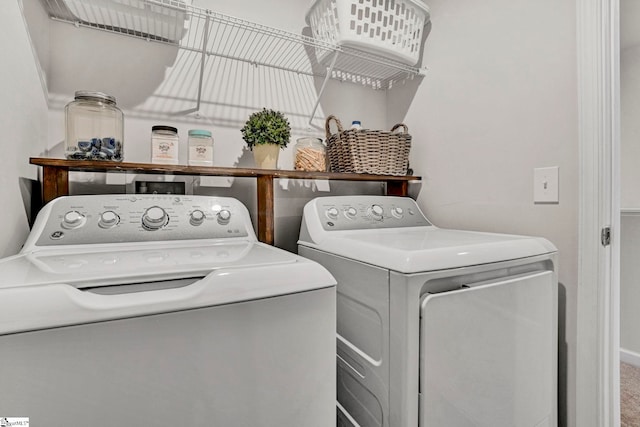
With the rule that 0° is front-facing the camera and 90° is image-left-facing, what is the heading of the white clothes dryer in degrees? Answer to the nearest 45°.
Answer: approximately 315°

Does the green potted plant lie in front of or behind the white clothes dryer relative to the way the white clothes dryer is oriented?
behind

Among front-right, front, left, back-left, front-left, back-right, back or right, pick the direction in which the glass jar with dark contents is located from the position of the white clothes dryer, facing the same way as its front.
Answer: back-right

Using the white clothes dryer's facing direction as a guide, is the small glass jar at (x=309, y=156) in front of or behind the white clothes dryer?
behind
